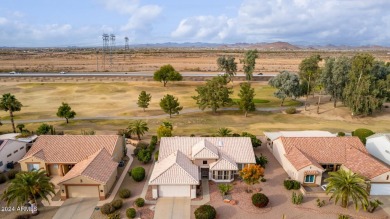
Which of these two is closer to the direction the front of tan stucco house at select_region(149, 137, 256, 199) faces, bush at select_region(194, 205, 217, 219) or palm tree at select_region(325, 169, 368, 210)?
the bush

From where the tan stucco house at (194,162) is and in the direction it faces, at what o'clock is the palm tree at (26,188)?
The palm tree is roughly at 2 o'clock from the tan stucco house.

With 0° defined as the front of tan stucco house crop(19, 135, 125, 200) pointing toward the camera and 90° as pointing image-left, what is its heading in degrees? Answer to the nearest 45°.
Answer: approximately 0°

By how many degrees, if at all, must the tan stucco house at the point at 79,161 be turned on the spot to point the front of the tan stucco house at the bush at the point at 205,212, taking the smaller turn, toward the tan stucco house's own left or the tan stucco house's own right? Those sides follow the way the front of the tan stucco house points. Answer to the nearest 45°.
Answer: approximately 45° to the tan stucco house's own left

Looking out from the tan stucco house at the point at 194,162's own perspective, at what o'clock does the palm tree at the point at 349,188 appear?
The palm tree is roughly at 10 o'clock from the tan stucco house.

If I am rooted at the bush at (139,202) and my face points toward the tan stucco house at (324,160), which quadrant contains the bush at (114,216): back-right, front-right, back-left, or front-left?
back-right

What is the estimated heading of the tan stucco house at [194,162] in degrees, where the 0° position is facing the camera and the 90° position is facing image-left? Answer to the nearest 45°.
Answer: approximately 0°

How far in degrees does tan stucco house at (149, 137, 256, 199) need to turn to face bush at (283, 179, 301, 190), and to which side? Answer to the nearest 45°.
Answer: approximately 90° to its left

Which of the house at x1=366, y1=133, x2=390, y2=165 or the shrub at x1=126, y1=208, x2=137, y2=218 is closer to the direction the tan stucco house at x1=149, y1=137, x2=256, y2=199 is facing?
the shrub

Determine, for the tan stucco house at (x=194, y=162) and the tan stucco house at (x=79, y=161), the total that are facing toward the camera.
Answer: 2

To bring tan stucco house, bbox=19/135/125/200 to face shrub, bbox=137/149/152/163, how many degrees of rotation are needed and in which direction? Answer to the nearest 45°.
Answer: approximately 90° to its left
